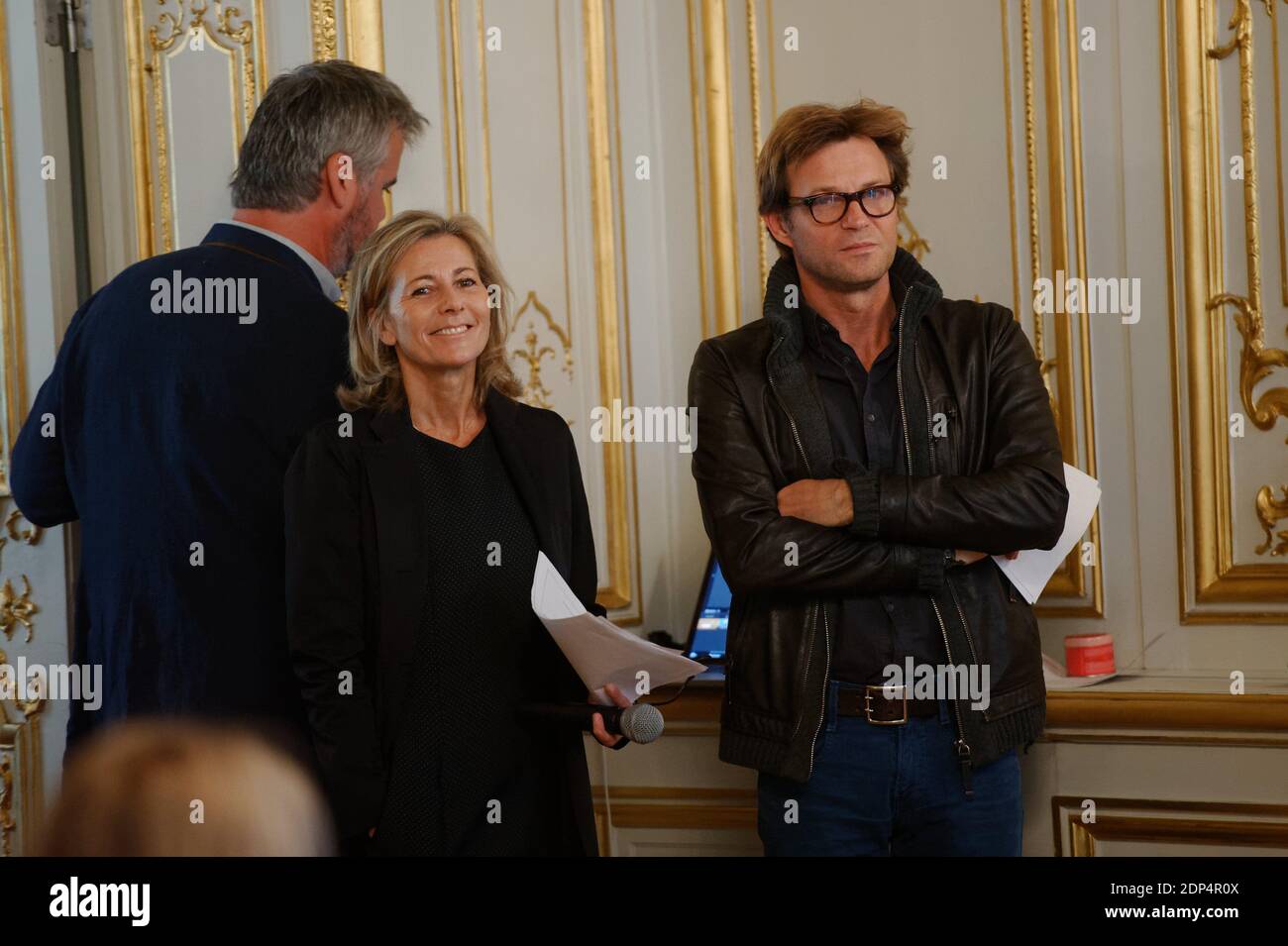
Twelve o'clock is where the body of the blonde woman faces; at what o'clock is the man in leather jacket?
The man in leather jacket is roughly at 10 o'clock from the blonde woman.

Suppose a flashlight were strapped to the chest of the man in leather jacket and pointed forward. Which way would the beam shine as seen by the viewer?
toward the camera

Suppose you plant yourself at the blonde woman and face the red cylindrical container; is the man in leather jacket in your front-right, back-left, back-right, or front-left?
front-right

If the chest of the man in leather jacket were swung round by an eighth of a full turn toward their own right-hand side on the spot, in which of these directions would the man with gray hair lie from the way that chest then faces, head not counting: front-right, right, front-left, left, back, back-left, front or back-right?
front-right

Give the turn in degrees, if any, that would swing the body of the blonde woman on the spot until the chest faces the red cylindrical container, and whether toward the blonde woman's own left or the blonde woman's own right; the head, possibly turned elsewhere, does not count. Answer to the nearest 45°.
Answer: approximately 90° to the blonde woman's own left

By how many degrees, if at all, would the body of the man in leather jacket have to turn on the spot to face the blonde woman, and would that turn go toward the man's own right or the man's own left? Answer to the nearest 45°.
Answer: approximately 45° to the man's own right
